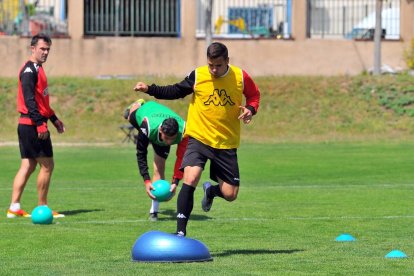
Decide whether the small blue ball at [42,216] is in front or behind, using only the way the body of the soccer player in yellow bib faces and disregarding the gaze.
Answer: behind

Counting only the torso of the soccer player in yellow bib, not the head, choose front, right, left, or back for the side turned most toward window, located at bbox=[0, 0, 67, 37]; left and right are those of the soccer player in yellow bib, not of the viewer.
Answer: back

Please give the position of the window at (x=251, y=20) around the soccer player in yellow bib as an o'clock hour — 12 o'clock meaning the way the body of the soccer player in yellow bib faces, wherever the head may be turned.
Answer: The window is roughly at 6 o'clock from the soccer player in yellow bib.

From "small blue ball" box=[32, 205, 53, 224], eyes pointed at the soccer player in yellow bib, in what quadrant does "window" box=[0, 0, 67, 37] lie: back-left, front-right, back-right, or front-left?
back-left

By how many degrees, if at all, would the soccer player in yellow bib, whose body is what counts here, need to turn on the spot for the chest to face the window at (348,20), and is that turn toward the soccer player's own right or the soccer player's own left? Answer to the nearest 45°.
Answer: approximately 180°

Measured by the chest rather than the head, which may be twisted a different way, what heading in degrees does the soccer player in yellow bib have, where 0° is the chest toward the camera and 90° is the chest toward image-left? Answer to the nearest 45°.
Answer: approximately 0°
